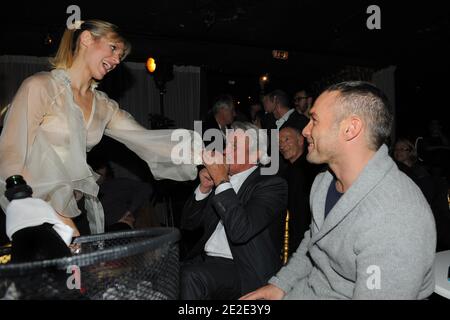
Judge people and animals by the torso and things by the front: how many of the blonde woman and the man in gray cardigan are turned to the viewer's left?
1

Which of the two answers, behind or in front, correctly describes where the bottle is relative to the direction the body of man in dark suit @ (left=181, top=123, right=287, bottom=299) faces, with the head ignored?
in front

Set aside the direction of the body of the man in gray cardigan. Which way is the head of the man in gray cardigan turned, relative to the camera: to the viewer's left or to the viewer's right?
to the viewer's left

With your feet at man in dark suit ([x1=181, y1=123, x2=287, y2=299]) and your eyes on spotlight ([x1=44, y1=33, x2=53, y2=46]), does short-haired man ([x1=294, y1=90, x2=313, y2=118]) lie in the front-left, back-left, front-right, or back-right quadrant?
front-right

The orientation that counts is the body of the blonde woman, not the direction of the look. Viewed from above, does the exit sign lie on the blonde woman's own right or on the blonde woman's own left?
on the blonde woman's own left

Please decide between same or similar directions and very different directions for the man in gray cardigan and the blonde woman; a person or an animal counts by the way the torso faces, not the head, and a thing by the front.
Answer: very different directions

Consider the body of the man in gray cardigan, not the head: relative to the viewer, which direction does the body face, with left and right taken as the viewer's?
facing to the left of the viewer

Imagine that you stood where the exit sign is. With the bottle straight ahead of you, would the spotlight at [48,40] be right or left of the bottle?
right

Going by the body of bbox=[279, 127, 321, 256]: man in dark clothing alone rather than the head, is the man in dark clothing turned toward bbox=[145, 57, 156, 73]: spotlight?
no

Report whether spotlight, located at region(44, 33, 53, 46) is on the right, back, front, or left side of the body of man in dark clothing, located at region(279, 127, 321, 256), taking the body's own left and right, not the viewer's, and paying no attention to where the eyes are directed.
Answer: right

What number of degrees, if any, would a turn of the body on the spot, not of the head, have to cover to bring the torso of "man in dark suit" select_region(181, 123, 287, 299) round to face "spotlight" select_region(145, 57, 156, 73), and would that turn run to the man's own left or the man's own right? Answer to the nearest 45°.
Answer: approximately 135° to the man's own right

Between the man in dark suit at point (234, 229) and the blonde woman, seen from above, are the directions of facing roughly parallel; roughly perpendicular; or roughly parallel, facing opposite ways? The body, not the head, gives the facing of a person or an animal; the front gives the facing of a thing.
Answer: roughly perpendicular

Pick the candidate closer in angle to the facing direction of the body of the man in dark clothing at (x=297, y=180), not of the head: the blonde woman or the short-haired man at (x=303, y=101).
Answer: the blonde woman

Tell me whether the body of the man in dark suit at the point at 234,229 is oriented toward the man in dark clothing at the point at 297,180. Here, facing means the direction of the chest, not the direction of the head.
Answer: no

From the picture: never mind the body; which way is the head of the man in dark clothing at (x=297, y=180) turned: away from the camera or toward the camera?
toward the camera

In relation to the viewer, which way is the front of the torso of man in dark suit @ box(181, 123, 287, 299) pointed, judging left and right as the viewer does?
facing the viewer and to the left of the viewer

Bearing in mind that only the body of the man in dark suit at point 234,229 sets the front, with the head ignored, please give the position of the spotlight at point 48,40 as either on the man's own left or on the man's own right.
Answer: on the man's own right

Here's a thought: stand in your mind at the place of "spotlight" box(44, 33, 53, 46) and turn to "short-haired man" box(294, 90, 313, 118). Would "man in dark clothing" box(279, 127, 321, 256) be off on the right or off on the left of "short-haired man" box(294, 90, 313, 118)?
right

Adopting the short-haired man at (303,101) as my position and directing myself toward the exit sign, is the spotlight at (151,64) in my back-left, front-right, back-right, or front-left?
front-left

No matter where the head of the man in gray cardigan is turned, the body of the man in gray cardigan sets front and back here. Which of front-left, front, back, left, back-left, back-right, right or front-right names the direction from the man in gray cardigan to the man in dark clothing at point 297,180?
right
